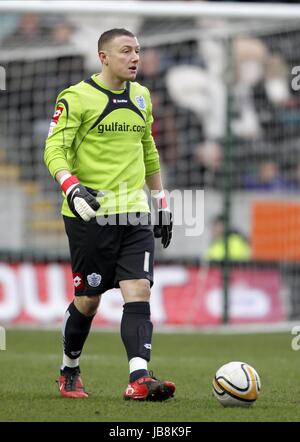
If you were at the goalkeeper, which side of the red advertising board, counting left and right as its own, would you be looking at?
front

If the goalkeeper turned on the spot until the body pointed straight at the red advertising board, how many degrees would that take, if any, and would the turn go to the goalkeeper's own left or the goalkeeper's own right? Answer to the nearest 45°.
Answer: approximately 135° to the goalkeeper's own left

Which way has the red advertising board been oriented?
toward the camera

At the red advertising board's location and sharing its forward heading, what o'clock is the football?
The football is roughly at 12 o'clock from the red advertising board.

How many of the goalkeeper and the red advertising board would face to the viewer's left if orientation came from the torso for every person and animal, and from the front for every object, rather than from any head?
0
